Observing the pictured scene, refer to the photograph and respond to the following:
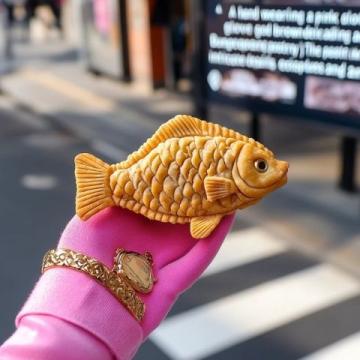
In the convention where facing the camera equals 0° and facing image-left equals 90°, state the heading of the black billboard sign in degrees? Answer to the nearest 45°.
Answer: approximately 45°
